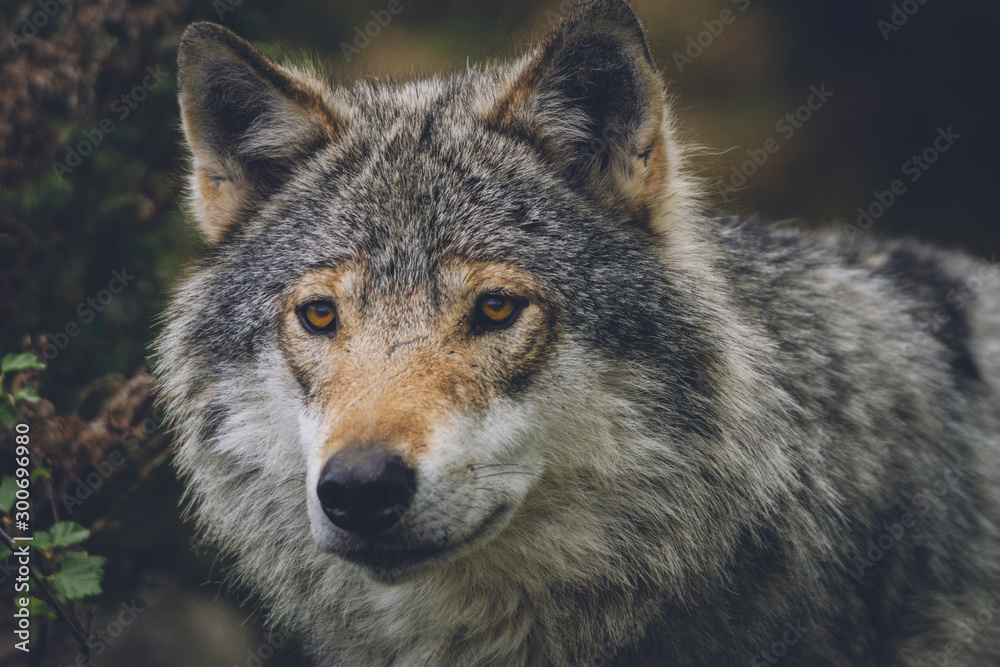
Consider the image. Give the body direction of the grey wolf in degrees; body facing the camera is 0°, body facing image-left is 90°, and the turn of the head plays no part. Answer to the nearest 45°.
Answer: approximately 45°

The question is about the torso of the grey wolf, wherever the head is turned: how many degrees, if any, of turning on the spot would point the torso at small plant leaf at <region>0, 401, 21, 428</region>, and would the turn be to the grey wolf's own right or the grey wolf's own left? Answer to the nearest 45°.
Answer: approximately 45° to the grey wolf's own right

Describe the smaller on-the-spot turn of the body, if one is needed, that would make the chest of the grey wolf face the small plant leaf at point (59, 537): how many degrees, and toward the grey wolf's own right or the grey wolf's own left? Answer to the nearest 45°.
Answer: approximately 45° to the grey wolf's own right
